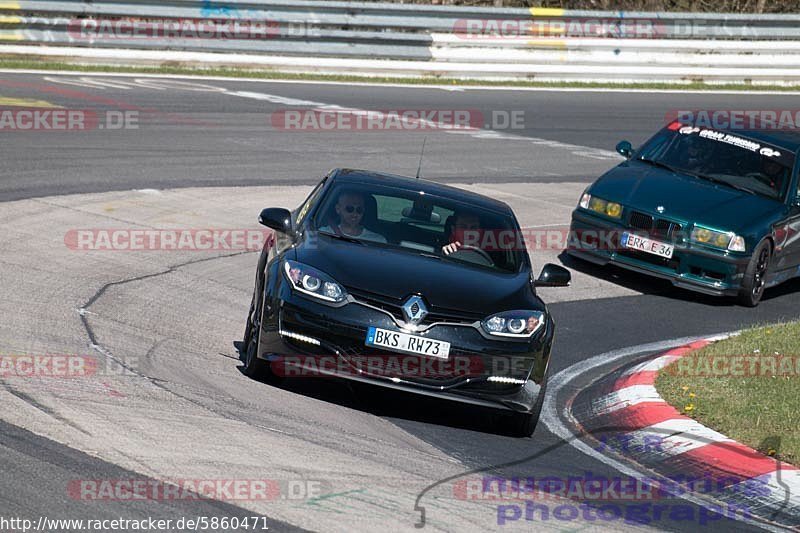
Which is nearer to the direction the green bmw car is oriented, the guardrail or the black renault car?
the black renault car

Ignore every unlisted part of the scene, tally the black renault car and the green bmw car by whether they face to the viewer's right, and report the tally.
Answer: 0

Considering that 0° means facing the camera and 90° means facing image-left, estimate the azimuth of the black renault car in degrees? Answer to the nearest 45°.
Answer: approximately 0°

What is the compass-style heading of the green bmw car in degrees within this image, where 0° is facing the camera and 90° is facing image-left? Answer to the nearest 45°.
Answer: approximately 45°

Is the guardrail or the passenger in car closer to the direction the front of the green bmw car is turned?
the passenger in car

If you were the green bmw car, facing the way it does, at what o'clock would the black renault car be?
The black renault car is roughly at 11 o'clock from the green bmw car.

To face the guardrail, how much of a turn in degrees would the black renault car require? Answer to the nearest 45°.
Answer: approximately 180°
